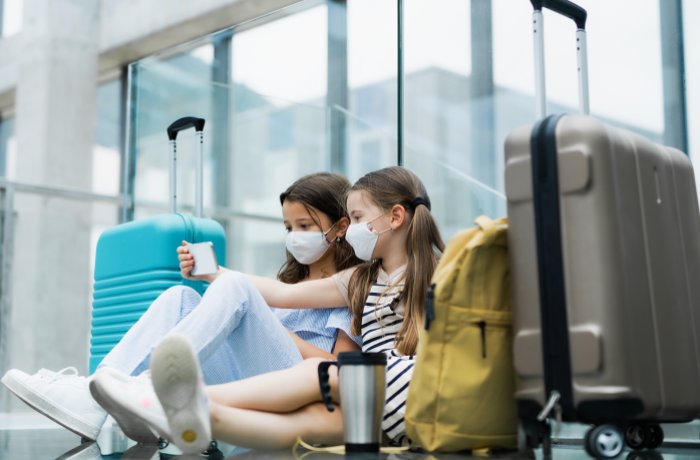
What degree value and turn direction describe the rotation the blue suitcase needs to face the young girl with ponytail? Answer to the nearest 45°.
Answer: approximately 45° to its left

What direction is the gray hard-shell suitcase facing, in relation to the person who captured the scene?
facing the viewer and to the right of the viewer

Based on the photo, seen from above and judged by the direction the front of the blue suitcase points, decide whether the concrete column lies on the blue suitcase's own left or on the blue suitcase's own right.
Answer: on the blue suitcase's own right

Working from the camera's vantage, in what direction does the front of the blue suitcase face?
facing the viewer and to the left of the viewer

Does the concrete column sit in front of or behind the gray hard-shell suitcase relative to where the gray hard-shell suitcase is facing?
behind

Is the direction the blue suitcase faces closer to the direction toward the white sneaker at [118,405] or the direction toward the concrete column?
the white sneaker

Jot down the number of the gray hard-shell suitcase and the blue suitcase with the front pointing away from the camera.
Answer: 0

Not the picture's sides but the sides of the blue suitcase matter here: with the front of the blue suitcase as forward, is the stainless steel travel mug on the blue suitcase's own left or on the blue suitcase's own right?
on the blue suitcase's own left

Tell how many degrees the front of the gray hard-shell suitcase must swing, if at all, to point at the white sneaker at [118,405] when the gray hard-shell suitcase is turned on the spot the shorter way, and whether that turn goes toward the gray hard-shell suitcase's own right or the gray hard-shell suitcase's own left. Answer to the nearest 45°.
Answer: approximately 135° to the gray hard-shell suitcase's own right
